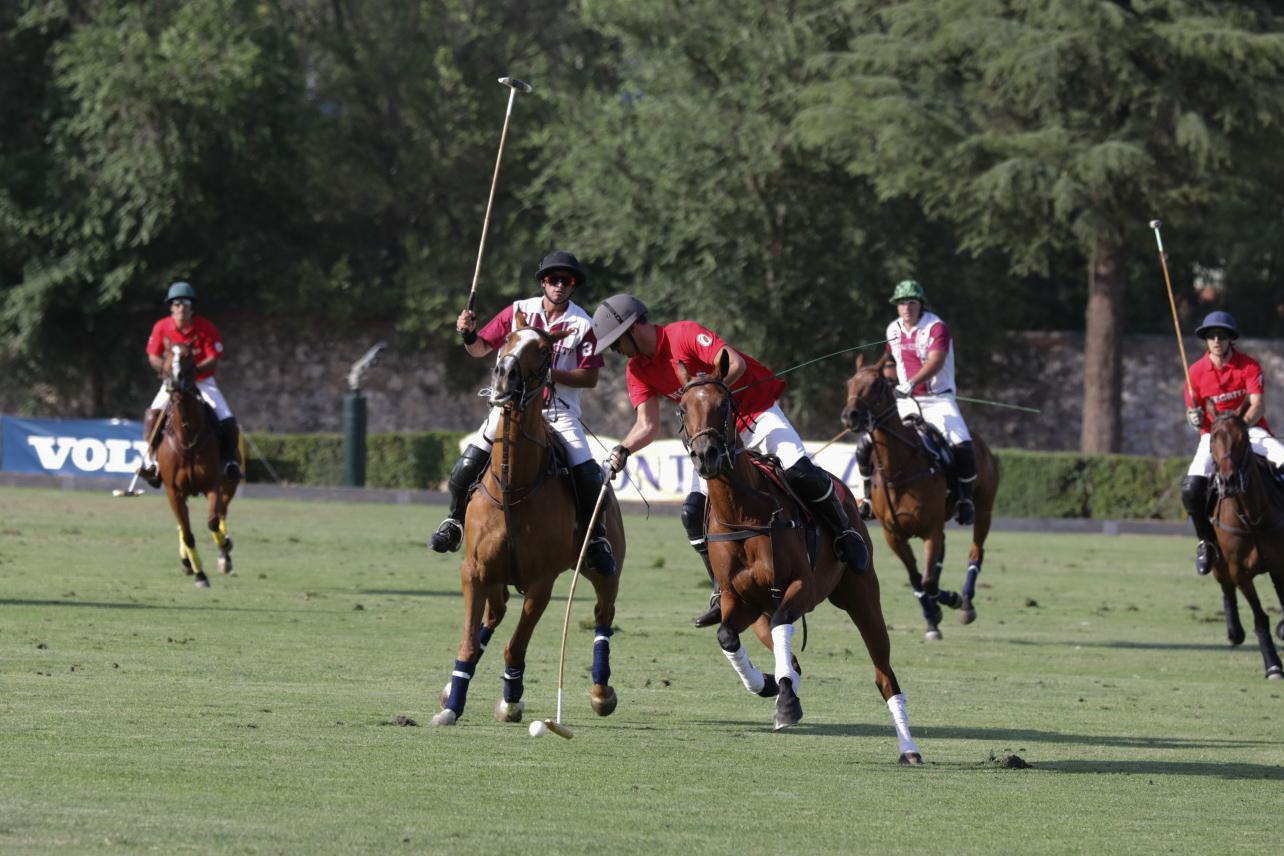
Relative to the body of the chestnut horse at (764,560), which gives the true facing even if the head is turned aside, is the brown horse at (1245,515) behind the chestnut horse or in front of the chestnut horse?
behind

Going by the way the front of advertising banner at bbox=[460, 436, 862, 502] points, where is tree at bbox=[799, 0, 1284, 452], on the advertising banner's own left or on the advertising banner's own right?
on the advertising banner's own left

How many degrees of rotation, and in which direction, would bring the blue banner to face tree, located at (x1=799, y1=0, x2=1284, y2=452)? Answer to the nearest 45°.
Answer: approximately 90° to its left

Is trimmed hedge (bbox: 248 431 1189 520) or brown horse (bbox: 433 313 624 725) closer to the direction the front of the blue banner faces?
the brown horse

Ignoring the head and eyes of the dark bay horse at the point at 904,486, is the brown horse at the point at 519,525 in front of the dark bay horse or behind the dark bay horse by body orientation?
in front

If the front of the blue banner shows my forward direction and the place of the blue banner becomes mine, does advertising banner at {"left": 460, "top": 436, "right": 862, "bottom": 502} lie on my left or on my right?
on my left

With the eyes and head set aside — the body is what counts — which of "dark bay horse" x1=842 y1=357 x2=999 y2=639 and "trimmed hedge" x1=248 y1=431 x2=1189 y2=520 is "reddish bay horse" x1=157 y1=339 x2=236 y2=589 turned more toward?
the dark bay horse

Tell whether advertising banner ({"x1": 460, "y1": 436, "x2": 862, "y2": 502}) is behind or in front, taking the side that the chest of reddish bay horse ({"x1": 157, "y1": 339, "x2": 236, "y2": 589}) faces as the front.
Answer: behind

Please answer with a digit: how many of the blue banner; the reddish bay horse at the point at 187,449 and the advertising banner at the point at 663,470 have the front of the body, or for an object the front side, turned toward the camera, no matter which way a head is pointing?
3

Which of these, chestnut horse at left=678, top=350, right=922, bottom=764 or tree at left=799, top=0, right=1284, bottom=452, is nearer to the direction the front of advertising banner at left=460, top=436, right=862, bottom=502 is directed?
the chestnut horse

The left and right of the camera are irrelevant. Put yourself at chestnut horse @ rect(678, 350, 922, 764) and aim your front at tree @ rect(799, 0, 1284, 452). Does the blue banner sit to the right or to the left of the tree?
left
